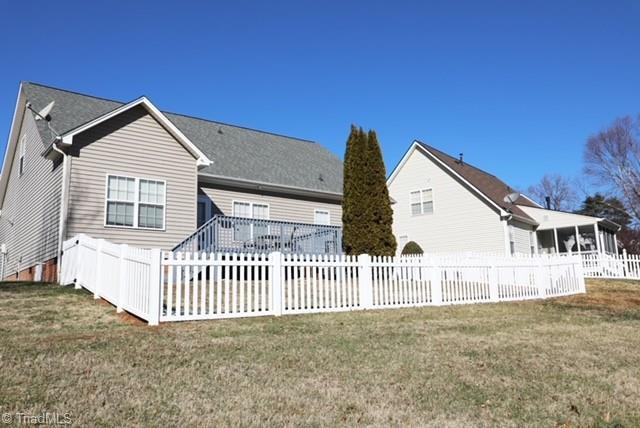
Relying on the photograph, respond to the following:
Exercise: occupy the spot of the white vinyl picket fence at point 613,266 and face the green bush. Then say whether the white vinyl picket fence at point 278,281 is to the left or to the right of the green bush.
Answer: left

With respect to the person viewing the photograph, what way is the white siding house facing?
facing away from the viewer and to the left of the viewer

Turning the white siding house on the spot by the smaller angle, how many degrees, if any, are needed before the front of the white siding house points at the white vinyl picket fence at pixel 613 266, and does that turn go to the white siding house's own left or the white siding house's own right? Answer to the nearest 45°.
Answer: approximately 180°

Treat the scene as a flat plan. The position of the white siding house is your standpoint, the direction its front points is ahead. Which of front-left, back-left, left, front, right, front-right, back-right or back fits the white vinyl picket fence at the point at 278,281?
back-left

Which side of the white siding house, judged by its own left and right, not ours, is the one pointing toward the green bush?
left
